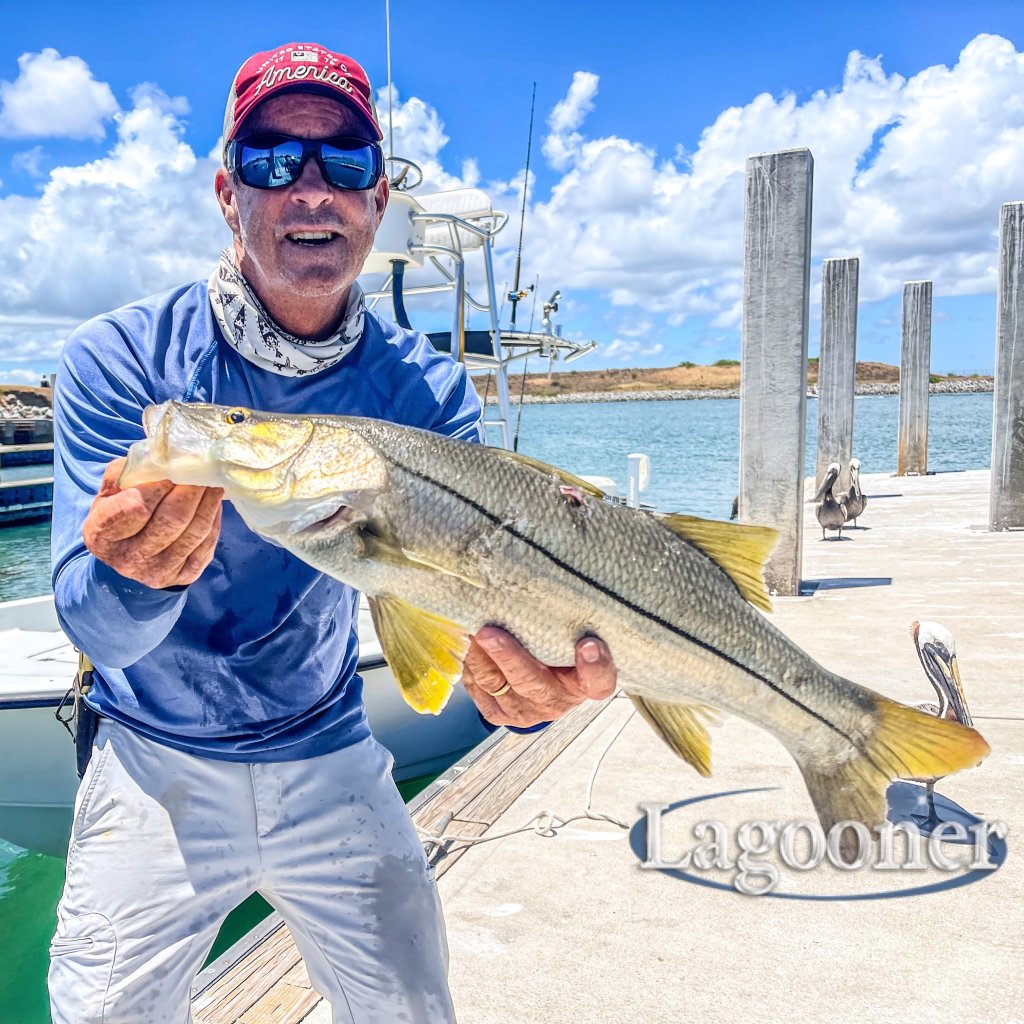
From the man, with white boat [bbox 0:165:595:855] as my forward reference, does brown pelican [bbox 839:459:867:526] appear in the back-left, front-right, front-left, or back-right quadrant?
front-right

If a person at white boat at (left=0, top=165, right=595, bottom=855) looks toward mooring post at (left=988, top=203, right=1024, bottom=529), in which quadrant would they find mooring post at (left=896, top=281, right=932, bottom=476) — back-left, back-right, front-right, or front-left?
front-left

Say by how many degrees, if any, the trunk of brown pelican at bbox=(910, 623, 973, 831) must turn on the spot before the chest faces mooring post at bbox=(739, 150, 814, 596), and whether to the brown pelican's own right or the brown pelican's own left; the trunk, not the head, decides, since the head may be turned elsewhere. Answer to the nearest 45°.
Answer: approximately 135° to the brown pelican's own left

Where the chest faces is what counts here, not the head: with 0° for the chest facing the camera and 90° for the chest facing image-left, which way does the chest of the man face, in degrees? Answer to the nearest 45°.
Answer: approximately 0°

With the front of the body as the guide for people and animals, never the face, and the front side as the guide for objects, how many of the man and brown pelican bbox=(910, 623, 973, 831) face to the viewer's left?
0

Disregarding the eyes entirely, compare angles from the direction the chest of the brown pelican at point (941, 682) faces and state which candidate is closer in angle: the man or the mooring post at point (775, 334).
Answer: the man

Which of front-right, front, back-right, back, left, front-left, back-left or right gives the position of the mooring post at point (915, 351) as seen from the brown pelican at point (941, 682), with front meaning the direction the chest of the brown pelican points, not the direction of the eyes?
back-left

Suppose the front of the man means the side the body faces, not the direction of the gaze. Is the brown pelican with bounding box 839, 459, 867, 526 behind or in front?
behind

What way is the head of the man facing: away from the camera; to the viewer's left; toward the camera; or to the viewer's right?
toward the camera

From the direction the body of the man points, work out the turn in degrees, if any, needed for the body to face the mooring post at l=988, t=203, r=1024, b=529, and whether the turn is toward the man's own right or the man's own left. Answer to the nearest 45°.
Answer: approximately 135° to the man's own left

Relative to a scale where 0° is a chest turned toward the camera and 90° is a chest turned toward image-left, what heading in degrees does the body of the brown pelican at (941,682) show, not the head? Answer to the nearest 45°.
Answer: approximately 315°

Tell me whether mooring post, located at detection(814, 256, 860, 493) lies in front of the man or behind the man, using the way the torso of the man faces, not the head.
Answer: behind

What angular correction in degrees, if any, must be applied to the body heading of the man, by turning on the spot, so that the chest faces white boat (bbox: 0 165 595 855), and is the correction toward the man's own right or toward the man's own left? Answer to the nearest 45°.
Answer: approximately 180°

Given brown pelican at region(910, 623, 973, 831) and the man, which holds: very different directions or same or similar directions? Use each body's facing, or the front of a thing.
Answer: same or similar directions
